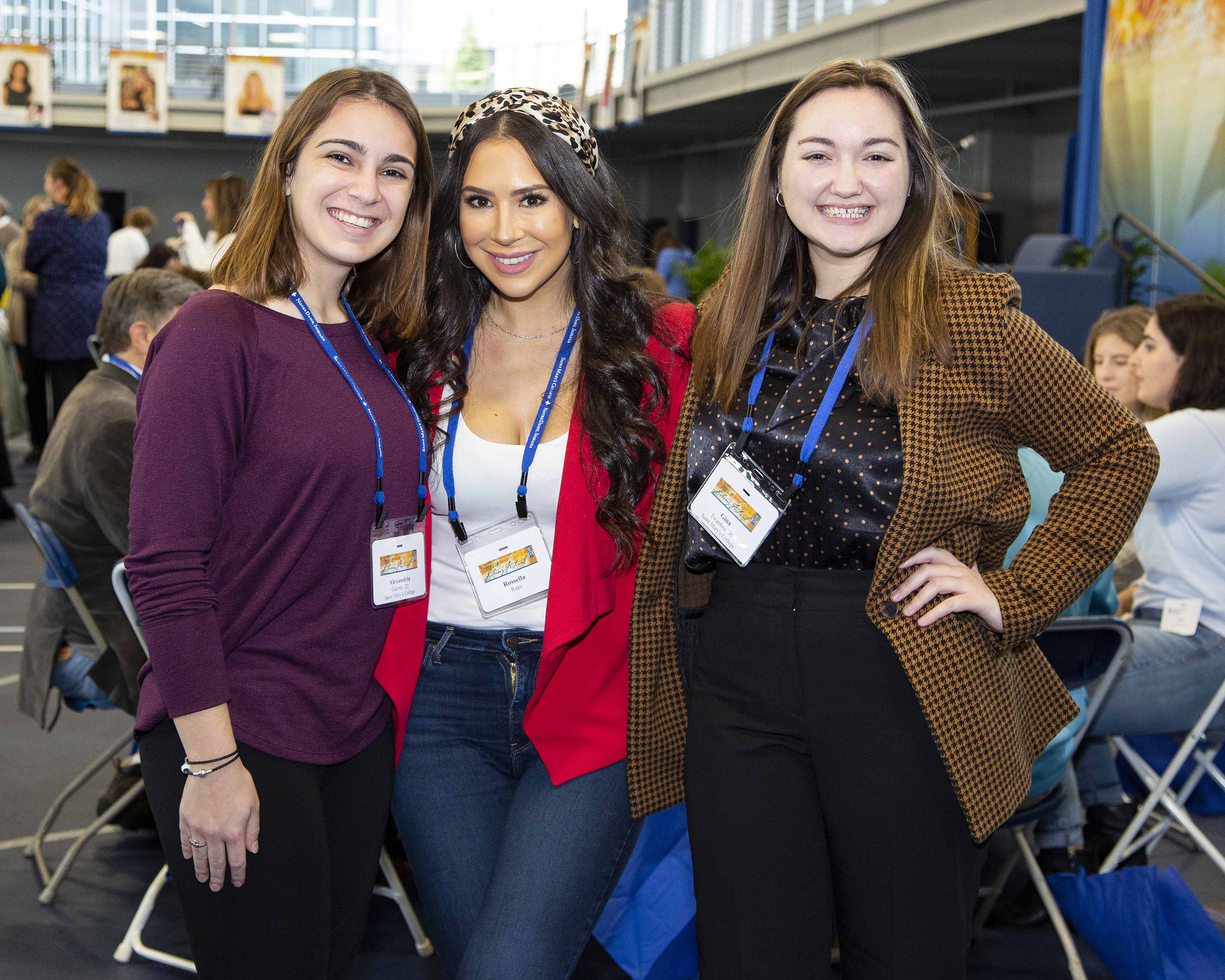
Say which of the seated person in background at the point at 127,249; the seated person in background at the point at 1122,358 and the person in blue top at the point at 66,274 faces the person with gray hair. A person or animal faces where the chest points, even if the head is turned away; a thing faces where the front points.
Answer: the seated person in background at the point at 1122,358

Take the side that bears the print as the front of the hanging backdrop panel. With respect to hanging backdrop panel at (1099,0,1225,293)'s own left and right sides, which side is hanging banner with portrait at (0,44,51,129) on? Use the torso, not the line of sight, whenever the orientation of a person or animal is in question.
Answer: on its right

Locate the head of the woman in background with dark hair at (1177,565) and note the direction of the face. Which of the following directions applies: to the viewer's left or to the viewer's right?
to the viewer's left

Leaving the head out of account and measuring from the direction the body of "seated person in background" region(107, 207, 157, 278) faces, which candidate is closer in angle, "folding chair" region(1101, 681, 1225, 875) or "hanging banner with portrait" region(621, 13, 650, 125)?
the hanging banner with portrait
